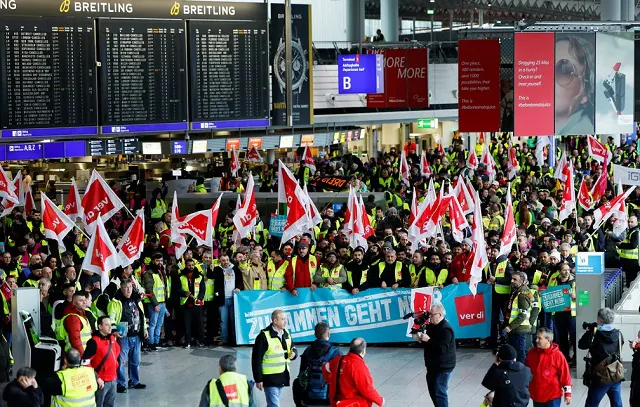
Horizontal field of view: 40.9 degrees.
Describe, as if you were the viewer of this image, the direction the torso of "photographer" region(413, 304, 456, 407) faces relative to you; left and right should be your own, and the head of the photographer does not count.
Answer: facing to the left of the viewer

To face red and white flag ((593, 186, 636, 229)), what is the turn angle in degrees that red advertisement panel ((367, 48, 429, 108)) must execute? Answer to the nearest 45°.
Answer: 0° — it already faces it

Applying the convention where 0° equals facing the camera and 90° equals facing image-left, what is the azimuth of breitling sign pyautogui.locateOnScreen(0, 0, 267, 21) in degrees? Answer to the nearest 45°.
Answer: approximately 0°

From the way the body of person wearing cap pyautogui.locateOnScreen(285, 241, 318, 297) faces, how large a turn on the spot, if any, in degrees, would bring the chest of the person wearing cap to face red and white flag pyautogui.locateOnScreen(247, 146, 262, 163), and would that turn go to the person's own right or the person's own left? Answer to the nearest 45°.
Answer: approximately 180°

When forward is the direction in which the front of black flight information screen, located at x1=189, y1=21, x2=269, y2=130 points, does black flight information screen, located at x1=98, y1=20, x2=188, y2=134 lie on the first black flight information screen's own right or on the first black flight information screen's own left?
on the first black flight information screen's own right
